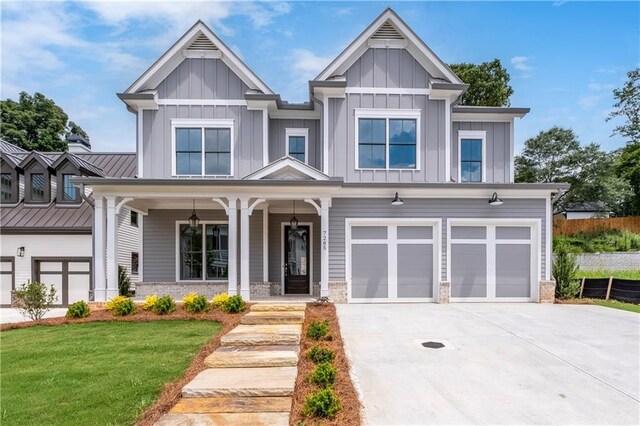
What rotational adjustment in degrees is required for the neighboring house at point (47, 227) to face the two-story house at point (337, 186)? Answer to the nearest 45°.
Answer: approximately 45° to its left

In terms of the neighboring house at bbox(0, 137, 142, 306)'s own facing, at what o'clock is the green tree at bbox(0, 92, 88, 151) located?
The green tree is roughly at 6 o'clock from the neighboring house.

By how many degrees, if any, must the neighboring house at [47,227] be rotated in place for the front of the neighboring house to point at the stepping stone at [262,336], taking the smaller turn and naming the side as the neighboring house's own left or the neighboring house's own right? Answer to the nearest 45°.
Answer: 0° — it already faces it

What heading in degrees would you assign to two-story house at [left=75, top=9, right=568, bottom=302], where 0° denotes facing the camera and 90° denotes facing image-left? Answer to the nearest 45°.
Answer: approximately 0°
